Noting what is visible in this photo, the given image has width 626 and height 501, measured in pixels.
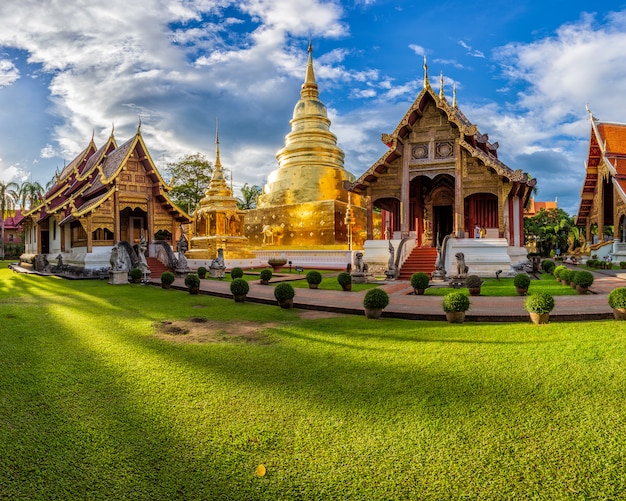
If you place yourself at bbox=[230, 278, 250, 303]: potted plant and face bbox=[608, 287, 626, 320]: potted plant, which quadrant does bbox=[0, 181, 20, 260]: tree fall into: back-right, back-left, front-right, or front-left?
back-left

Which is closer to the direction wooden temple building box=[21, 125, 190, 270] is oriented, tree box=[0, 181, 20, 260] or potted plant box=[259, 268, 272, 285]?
the potted plant

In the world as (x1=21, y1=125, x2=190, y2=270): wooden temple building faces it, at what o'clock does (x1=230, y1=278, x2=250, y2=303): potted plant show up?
The potted plant is roughly at 1 o'clock from the wooden temple building.

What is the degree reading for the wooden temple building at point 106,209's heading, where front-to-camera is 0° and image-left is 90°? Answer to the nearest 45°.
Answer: approximately 315°

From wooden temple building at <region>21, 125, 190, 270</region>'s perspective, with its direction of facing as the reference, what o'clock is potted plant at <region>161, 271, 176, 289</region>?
The potted plant is roughly at 1 o'clock from the wooden temple building.

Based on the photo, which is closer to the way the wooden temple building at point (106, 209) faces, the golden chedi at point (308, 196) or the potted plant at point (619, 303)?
the potted plant

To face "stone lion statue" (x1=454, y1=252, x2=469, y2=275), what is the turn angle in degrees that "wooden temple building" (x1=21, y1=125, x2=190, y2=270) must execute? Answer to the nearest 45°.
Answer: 0° — it already faces it
